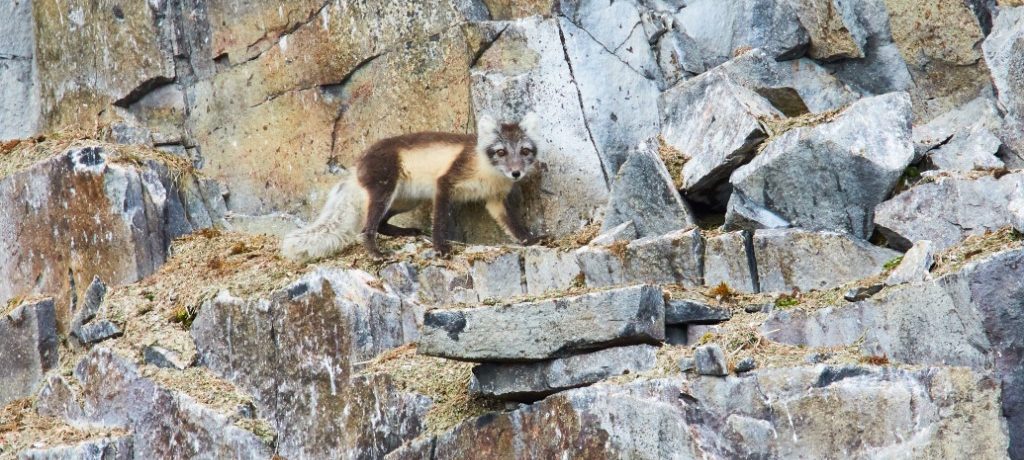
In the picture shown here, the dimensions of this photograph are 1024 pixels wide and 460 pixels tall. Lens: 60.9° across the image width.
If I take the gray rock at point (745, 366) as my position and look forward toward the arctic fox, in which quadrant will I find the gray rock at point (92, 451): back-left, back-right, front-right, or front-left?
front-left

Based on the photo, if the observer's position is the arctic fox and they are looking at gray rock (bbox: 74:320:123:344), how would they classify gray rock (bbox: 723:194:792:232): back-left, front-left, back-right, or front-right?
back-left

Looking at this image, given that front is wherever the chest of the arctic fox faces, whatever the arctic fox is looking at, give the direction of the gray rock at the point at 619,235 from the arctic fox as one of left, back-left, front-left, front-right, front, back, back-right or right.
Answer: front-right

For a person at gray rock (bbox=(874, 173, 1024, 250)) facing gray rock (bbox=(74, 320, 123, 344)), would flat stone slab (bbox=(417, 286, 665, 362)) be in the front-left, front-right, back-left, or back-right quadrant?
front-left

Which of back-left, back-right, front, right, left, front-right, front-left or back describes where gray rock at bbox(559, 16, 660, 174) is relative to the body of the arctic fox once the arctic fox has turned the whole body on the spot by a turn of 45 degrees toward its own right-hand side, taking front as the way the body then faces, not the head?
front-left

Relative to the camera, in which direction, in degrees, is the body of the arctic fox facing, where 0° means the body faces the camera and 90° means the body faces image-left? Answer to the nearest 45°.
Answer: approximately 270°

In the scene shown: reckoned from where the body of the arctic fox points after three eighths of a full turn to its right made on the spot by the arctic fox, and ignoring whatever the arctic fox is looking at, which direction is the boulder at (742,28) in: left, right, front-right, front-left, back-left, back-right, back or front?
back-left

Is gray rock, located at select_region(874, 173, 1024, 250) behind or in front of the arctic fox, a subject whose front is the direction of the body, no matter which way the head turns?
in front

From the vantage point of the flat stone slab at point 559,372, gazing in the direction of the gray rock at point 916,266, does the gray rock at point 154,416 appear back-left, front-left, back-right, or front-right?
back-left

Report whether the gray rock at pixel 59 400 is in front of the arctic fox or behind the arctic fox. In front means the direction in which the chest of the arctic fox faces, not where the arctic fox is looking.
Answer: behind

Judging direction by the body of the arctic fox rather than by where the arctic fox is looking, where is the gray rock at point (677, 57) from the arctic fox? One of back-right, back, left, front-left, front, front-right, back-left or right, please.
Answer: front

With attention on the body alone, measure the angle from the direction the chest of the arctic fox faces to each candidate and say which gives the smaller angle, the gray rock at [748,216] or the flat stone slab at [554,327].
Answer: the gray rock

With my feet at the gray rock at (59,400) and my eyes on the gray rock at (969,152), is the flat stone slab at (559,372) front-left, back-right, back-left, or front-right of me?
front-right
